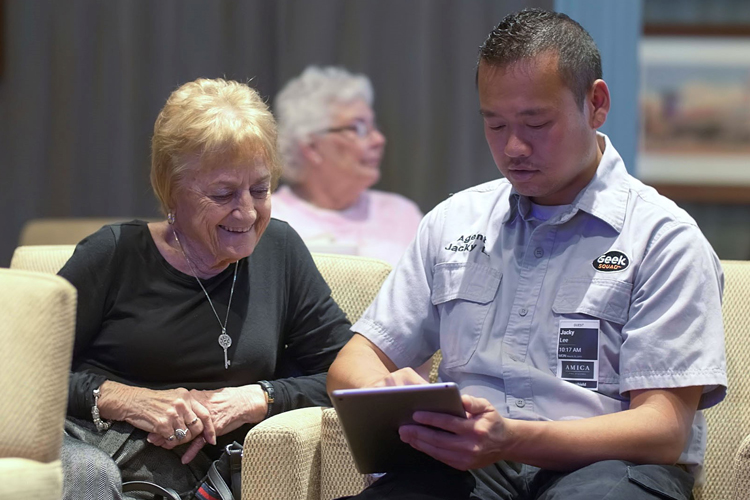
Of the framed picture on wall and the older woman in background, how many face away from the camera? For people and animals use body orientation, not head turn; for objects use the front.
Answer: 0

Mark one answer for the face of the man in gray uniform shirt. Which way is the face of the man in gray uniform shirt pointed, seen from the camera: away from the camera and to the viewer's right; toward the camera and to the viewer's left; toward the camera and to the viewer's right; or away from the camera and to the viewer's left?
toward the camera and to the viewer's left

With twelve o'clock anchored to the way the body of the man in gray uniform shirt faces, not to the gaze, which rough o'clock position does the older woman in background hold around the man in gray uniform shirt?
The older woman in background is roughly at 4 o'clock from the man in gray uniform shirt.

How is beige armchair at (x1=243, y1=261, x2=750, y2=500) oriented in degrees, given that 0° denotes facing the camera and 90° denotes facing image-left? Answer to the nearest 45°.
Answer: approximately 45°

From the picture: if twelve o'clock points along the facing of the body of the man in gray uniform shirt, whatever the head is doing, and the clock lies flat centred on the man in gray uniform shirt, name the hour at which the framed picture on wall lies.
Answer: The framed picture on wall is roughly at 5 o'clock from the man in gray uniform shirt.

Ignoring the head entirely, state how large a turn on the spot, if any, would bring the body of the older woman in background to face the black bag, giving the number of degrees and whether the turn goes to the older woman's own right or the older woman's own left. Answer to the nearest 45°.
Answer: approximately 45° to the older woman's own right

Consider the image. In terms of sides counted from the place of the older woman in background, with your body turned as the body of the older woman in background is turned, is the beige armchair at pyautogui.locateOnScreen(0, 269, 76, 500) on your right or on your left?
on your right

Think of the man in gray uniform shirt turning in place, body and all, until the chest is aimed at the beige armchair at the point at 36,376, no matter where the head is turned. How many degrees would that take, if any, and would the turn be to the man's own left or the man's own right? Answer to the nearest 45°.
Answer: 0° — they already face it

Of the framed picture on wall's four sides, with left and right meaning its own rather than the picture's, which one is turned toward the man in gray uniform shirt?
front

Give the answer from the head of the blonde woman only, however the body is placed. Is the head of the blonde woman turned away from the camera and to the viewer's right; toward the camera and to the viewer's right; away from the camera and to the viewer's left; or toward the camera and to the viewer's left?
toward the camera and to the viewer's right

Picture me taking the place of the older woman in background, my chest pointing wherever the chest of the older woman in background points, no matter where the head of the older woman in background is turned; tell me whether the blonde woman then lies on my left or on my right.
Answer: on my right

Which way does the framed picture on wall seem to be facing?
toward the camera

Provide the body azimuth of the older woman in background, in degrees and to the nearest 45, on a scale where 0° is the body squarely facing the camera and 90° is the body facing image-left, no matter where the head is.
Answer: approximately 315°

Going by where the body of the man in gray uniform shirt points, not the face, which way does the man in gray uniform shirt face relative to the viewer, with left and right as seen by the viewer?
facing the viewer and to the left of the viewer

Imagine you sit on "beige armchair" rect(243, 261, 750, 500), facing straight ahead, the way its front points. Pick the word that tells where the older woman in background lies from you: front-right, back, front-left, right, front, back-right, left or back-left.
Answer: back-right
